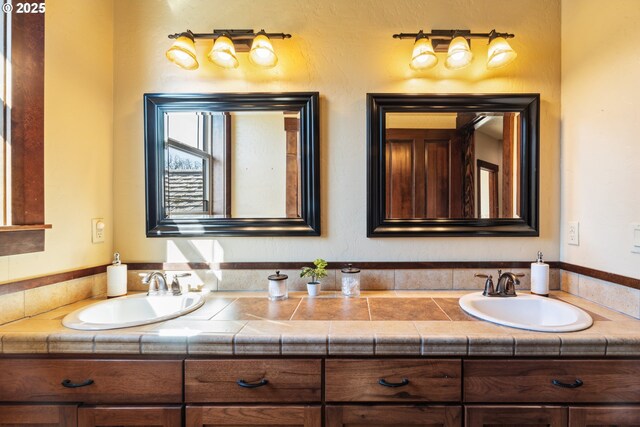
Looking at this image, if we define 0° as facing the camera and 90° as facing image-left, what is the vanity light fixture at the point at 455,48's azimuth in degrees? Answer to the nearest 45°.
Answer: approximately 0°

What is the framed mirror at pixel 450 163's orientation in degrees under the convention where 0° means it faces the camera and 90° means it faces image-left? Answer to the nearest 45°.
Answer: approximately 0°

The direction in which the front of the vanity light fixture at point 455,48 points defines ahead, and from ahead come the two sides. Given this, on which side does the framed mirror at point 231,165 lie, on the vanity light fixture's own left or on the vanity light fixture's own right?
on the vanity light fixture's own right

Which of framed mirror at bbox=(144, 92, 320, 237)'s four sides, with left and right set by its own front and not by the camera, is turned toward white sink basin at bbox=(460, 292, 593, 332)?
left
